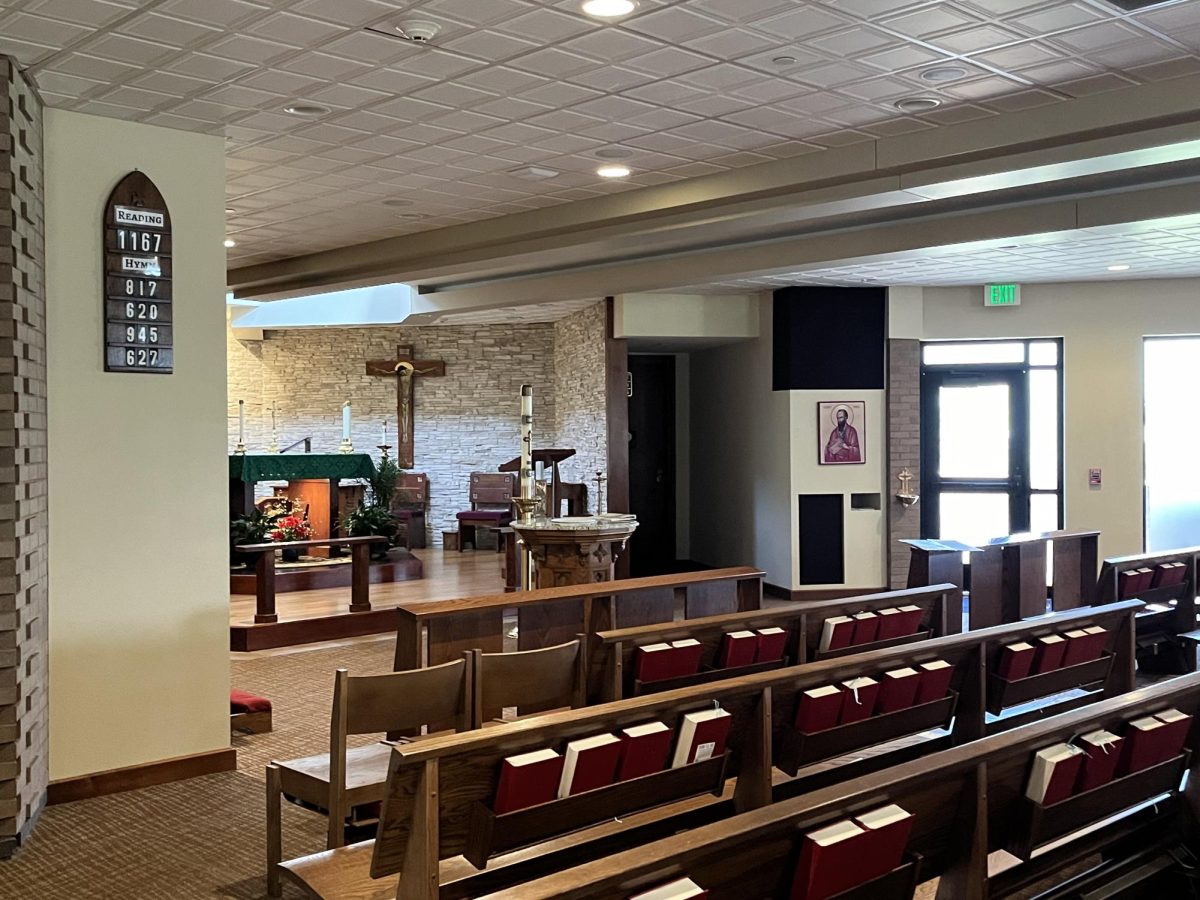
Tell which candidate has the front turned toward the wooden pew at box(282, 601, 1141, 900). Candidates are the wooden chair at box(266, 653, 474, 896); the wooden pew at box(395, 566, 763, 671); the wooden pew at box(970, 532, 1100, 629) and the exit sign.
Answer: the exit sign

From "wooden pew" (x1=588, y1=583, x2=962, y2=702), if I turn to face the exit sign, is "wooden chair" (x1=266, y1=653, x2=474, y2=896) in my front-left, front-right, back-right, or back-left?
back-left

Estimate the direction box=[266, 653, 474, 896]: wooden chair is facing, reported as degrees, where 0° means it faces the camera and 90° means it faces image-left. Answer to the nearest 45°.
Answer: approximately 135°

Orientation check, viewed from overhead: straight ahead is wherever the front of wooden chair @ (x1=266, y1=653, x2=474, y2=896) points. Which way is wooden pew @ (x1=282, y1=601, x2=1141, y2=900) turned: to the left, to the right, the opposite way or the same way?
the same way

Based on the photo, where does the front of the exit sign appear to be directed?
toward the camera

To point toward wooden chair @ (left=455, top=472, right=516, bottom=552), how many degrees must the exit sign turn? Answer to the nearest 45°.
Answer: approximately 90° to its right

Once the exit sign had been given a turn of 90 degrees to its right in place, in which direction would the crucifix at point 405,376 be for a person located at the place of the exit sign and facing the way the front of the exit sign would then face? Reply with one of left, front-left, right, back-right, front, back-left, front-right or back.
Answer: front

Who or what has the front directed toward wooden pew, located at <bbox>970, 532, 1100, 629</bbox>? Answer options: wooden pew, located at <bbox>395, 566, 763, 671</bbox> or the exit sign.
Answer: the exit sign

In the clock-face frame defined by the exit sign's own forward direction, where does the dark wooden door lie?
The dark wooden door is roughly at 4 o'clock from the exit sign.

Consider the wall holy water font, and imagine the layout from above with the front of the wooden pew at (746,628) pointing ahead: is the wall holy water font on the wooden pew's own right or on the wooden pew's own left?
on the wooden pew's own right

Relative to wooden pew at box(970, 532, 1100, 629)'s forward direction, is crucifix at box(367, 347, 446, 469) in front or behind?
in front

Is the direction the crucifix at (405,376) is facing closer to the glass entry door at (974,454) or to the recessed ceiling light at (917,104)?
the recessed ceiling light

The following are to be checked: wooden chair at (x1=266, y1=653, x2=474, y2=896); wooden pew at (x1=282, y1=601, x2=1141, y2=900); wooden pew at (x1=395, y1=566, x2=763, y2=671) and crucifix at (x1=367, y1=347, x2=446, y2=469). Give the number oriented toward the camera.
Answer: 1

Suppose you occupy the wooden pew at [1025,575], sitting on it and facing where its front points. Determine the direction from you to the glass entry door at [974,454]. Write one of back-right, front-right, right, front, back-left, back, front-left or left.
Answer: front-right

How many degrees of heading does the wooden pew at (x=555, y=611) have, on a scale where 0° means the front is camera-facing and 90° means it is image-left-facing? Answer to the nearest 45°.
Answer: approximately 135°

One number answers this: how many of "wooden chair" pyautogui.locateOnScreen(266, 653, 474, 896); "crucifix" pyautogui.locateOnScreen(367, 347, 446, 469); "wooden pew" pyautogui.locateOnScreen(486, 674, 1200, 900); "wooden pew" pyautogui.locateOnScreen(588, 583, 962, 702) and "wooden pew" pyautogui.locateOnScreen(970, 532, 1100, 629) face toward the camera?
1

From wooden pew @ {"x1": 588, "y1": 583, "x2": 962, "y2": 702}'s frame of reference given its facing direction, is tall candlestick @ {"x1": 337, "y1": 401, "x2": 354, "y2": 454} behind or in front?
in front

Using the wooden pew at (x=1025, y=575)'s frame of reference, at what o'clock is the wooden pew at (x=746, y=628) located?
the wooden pew at (x=746, y=628) is roughly at 8 o'clock from the wooden pew at (x=1025, y=575).

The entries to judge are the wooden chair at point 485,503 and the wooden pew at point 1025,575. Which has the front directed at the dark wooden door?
the wooden pew

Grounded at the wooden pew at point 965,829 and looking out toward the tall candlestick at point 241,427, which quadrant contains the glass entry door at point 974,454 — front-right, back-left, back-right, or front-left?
front-right

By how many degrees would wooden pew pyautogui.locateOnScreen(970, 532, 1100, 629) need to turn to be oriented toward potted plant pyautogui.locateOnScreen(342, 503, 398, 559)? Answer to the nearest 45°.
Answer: approximately 45° to its left

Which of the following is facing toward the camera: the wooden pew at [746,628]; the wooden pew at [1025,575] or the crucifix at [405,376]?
the crucifix

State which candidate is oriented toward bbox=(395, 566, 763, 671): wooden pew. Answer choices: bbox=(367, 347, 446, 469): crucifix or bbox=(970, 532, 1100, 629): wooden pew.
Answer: the crucifix

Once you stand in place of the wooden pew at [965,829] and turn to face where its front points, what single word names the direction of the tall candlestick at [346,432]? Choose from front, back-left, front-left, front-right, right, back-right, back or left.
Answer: front
